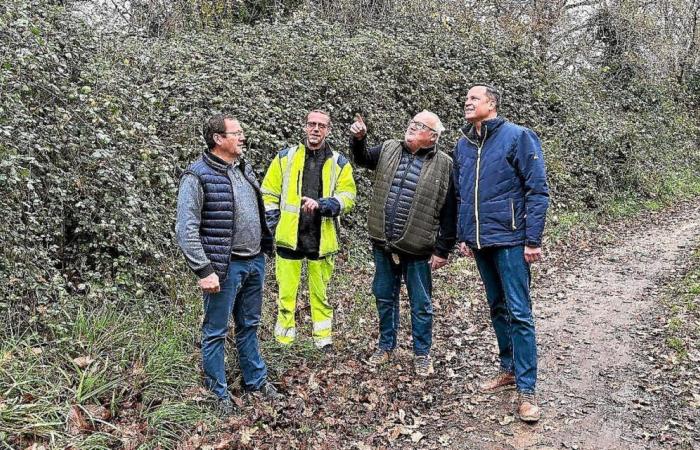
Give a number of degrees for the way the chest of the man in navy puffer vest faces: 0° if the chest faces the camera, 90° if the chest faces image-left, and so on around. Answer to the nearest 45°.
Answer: approximately 315°

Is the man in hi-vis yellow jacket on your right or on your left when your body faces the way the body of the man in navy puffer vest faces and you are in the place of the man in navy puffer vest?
on your left

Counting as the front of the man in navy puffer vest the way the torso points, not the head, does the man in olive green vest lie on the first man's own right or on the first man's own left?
on the first man's own left

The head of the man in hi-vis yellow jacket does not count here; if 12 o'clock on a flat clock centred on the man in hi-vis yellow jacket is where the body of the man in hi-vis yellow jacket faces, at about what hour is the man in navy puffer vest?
The man in navy puffer vest is roughly at 1 o'clock from the man in hi-vis yellow jacket.

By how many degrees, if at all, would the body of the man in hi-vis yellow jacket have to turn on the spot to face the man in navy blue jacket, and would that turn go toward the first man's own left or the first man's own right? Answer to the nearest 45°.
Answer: approximately 45° to the first man's own left

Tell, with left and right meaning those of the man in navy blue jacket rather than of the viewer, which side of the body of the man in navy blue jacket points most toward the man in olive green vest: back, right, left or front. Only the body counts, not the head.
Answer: right
